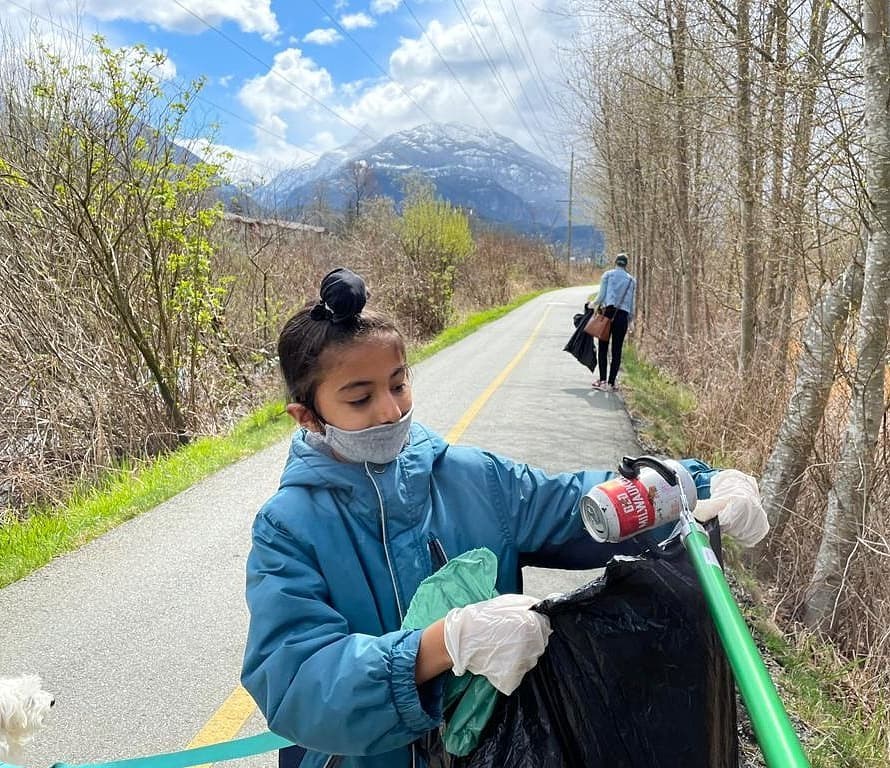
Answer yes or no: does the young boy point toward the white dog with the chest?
no

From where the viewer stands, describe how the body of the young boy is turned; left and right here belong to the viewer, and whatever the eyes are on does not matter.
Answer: facing the viewer and to the right of the viewer

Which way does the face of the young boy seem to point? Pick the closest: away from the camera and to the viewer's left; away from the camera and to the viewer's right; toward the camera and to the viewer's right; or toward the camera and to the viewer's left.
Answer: toward the camera and to the viewer's right

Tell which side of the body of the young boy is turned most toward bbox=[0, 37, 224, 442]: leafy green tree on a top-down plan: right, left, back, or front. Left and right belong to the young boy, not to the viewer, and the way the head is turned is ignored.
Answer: back

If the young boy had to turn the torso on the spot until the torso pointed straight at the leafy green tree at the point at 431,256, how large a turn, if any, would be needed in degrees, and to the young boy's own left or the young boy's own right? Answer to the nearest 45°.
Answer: approximately 135° to the young boy's own left

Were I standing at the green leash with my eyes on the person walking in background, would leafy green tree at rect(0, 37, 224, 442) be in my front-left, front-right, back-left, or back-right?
front-left
